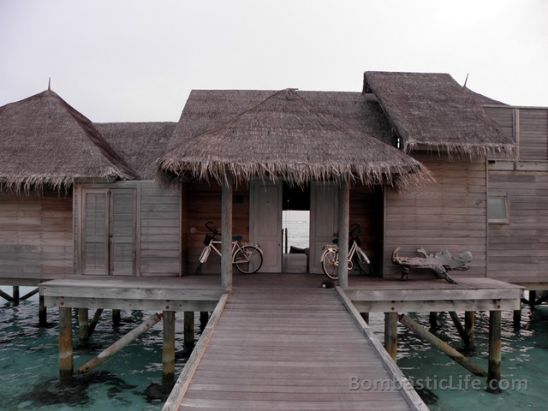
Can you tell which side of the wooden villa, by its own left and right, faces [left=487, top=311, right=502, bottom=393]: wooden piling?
left

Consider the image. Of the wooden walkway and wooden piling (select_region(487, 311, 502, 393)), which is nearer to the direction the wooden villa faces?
the wooden walkway

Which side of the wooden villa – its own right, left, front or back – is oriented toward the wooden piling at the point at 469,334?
left

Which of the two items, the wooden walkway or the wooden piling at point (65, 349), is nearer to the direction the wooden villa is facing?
the wooden walkway

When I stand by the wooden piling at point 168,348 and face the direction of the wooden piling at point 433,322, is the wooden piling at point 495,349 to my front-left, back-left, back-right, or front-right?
front-right

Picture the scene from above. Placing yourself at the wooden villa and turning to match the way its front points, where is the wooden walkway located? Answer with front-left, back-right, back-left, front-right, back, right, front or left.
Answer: front

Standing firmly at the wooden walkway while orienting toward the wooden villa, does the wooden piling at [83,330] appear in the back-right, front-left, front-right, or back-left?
front-left

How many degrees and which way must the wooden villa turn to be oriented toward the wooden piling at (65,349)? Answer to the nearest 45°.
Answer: approximately 90° to its right

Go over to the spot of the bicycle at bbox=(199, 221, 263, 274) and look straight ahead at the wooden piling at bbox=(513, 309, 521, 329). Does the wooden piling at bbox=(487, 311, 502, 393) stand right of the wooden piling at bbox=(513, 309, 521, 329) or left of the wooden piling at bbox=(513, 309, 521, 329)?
right

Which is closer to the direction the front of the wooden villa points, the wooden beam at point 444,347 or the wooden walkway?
the wooden walkway

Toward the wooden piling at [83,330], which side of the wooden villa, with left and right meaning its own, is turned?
right

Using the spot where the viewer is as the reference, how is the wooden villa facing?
facing the viewer
